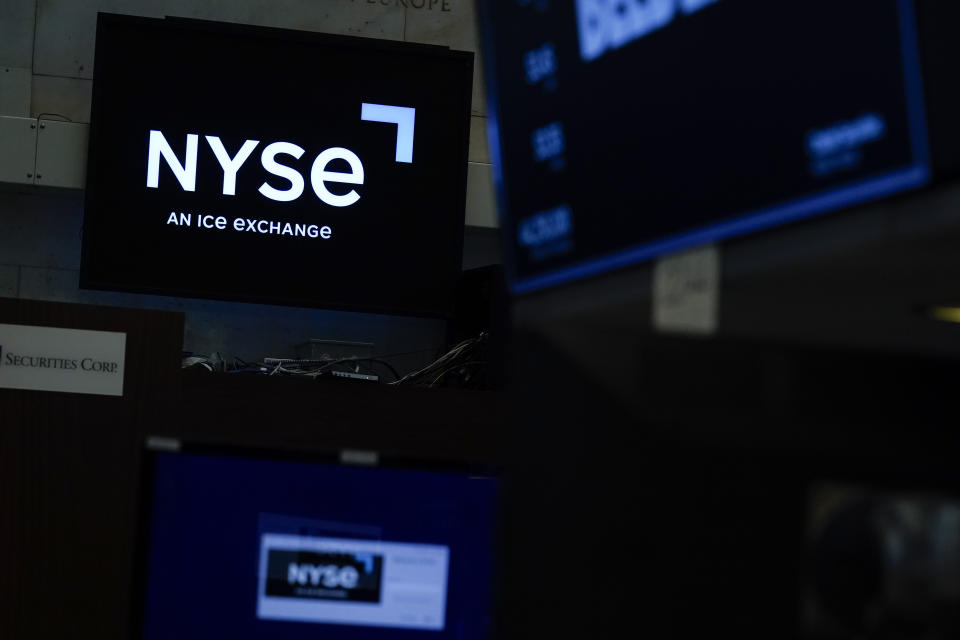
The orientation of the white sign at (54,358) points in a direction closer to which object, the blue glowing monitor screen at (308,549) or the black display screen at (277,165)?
the blue glowing monitor screen

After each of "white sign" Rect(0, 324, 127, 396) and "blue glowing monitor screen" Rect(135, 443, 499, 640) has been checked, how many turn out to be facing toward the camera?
2

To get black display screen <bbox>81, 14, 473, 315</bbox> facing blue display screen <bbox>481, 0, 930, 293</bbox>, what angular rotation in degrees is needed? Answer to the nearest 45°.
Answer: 0° — it already faces it

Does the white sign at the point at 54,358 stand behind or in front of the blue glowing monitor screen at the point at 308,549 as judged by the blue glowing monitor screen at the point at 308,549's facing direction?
behind

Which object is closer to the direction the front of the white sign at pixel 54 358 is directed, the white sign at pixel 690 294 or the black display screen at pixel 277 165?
the white sign

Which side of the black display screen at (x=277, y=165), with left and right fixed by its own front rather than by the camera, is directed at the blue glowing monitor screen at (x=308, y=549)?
front

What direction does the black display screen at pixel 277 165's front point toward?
toward the camera

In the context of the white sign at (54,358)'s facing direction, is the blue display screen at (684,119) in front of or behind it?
in front

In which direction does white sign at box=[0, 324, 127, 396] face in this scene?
toward the camera

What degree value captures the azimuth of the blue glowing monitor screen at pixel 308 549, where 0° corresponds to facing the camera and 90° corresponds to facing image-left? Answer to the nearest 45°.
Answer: approximately 0°

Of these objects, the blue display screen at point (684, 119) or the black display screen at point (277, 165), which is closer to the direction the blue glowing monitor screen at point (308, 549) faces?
the blue display screen
